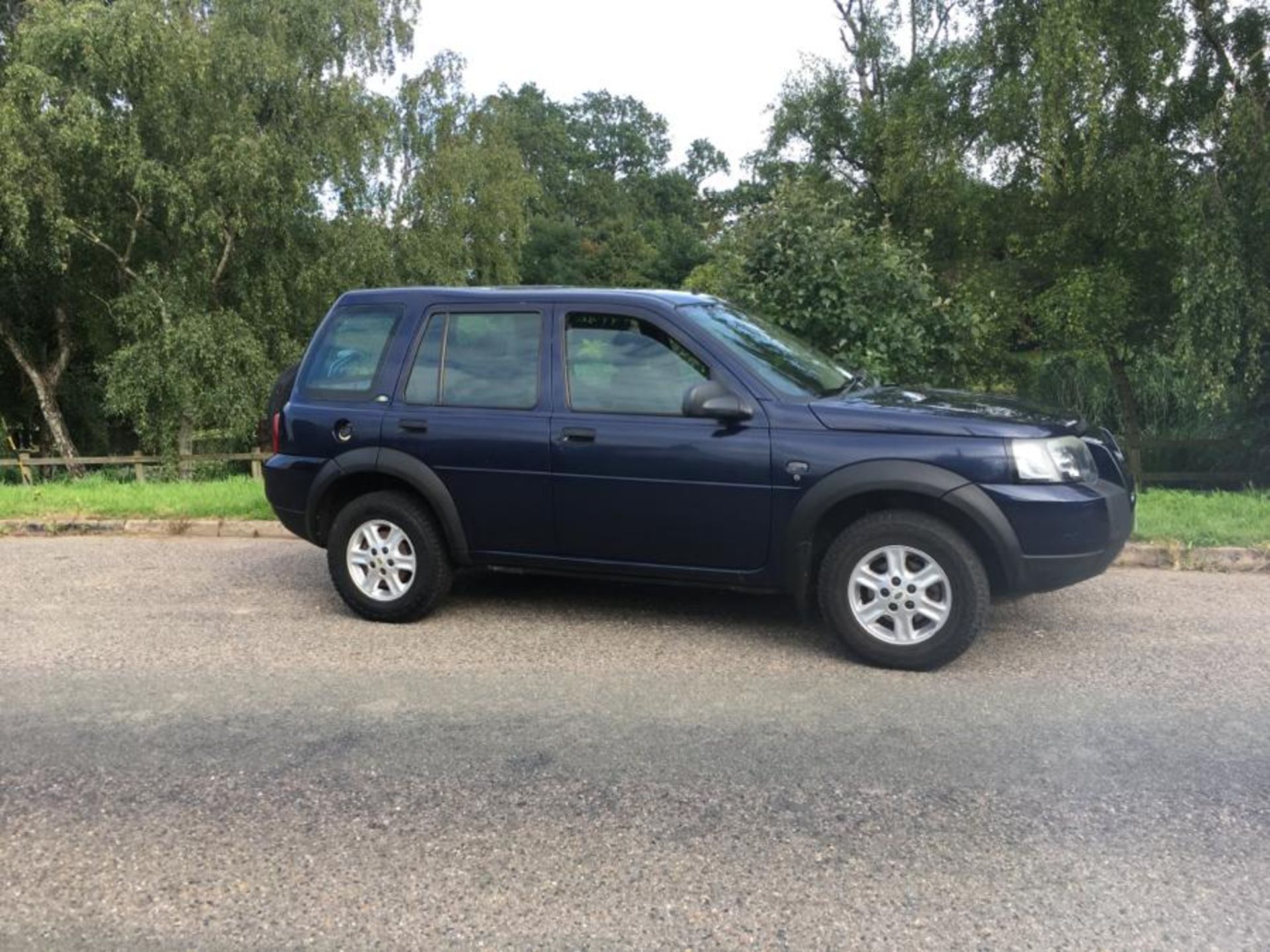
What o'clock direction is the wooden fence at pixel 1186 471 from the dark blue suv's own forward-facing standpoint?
The wooden fence is roughly at 10 o'clock from the dark blue suv.

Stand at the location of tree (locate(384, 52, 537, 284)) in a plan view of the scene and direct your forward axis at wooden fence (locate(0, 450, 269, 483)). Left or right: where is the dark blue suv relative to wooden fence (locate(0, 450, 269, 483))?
left

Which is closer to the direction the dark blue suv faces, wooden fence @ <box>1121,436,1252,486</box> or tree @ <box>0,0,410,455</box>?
the wooden fence

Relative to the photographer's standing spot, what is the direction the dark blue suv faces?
facing to the right of the viewer

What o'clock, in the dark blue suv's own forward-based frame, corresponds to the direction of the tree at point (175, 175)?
The tree is roughly at 8 o'clock from the dark blue suv.

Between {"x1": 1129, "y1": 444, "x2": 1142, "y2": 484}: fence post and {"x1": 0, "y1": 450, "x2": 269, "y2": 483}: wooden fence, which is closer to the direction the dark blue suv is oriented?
the fence post

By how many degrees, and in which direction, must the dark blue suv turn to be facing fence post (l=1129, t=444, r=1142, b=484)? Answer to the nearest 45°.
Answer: approximately 45° to its left

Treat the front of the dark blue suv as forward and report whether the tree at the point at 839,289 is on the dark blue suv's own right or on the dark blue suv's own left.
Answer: on the dark blue suv's own left
